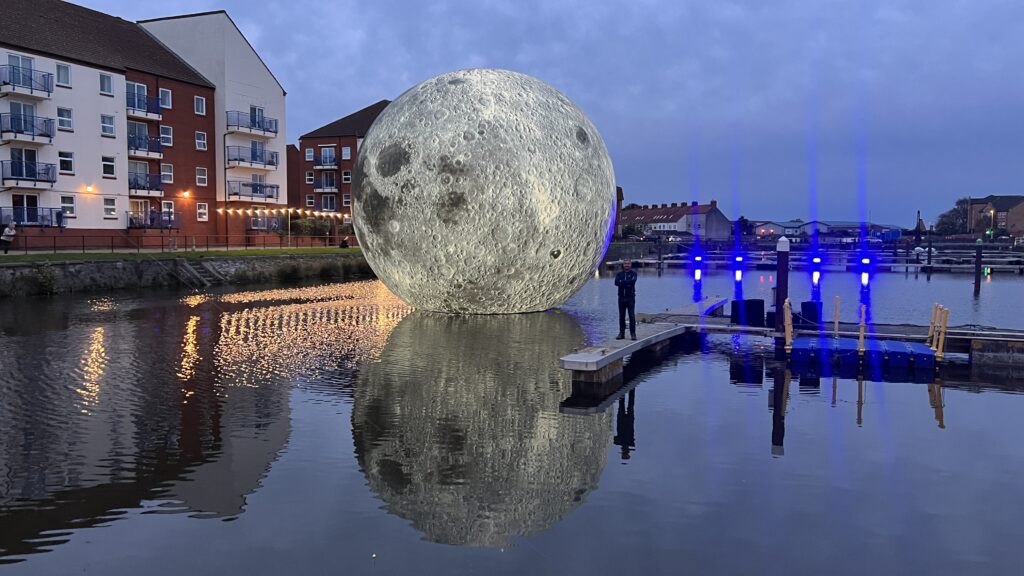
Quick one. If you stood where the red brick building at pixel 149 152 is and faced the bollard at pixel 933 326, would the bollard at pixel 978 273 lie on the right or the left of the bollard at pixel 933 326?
left

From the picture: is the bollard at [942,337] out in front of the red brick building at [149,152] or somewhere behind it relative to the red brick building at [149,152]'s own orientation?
in front

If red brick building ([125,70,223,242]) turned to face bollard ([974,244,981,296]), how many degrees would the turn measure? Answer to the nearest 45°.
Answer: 0° — it already faces it

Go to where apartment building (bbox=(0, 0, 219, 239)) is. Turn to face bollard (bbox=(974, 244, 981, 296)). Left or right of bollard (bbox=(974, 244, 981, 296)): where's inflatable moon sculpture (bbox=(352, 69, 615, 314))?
right

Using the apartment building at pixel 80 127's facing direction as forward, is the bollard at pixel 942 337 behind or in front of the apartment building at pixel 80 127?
in front

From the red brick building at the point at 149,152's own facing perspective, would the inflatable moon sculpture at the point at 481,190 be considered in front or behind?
in front

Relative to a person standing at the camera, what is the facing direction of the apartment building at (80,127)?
facing the viewer and to the right of the viewer

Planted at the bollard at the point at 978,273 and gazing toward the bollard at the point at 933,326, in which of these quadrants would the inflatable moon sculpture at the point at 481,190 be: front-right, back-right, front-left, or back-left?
front-right

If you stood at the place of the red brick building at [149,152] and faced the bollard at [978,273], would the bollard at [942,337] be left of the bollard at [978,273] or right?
right
